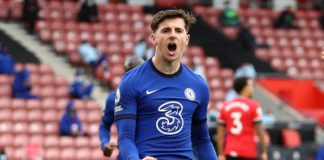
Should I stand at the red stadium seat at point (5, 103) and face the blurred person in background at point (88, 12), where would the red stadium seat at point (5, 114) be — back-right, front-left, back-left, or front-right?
back-right

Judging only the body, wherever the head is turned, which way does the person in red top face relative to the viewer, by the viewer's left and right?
facing away from the viewer and to the right of the viewer

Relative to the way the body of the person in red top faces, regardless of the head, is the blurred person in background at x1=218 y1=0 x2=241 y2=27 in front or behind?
in front

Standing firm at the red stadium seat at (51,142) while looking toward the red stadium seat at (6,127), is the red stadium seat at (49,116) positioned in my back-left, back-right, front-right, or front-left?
front-right

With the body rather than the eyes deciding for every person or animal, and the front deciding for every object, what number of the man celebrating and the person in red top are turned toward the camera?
1

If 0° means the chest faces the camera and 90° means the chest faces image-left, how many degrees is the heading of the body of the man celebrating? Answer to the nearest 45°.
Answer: approximately 0°
